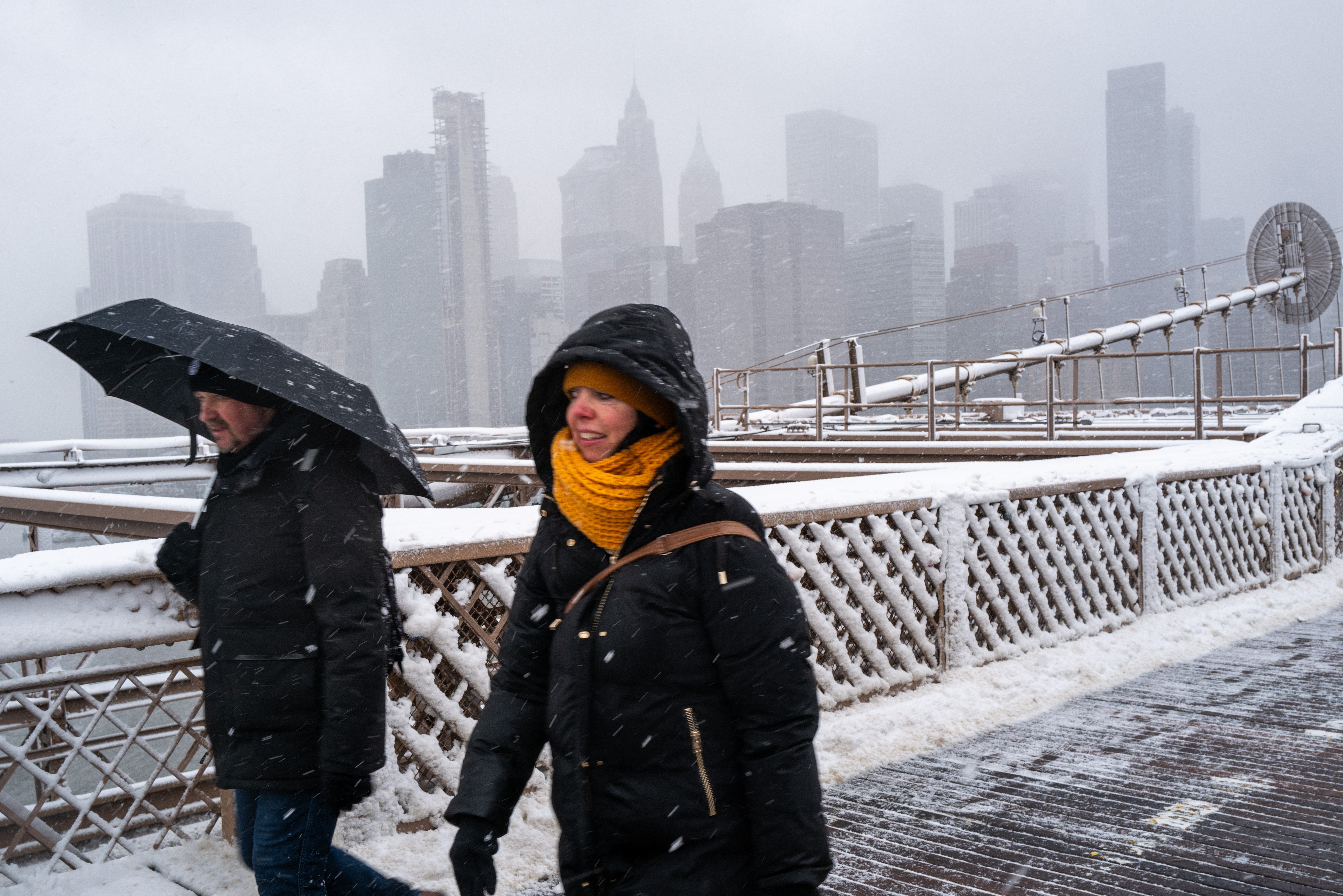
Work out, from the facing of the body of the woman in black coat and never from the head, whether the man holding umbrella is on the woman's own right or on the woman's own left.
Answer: on the woman's own right

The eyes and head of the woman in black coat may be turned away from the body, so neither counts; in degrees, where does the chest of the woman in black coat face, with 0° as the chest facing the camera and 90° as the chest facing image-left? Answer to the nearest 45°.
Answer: approximately 45°
